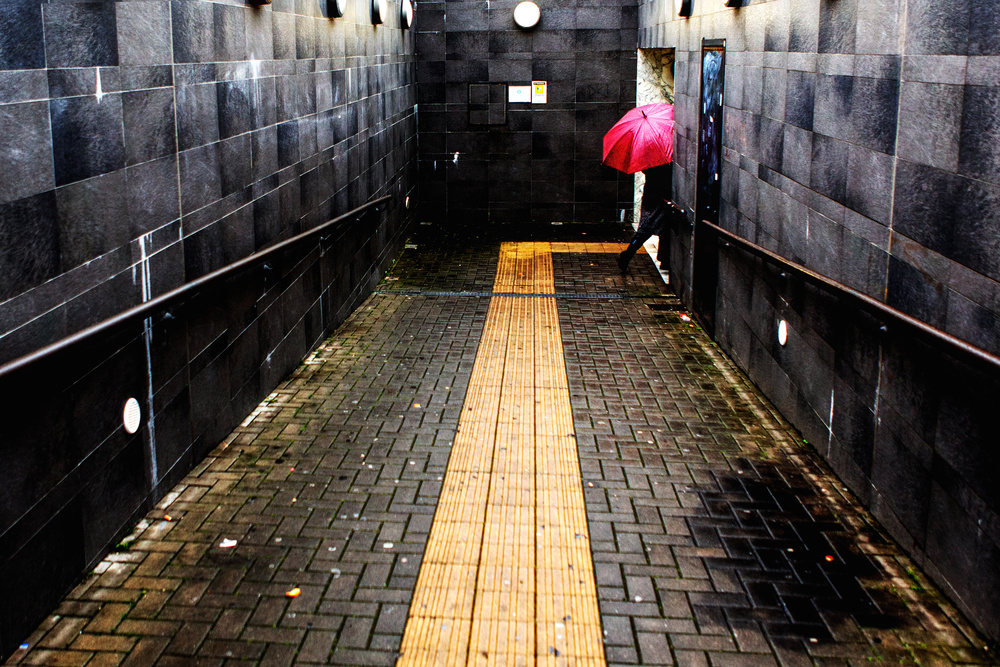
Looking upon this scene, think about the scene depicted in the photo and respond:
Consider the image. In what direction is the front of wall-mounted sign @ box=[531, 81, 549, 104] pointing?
toward the camera

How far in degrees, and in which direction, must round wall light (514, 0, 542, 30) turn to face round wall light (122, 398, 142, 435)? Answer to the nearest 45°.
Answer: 0° — it already faces it

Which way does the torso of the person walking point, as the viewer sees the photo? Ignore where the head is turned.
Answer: to the viewer's right

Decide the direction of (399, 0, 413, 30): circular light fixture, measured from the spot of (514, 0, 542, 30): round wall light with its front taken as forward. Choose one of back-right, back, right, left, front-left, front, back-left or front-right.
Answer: front-right

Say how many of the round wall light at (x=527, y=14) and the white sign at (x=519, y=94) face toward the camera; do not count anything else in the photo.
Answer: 2

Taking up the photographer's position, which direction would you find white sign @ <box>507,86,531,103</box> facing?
facing the viewer

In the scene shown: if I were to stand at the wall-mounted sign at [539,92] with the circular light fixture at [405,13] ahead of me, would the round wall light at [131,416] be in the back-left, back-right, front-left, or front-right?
front-left

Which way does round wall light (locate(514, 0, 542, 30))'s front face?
toward the camera
